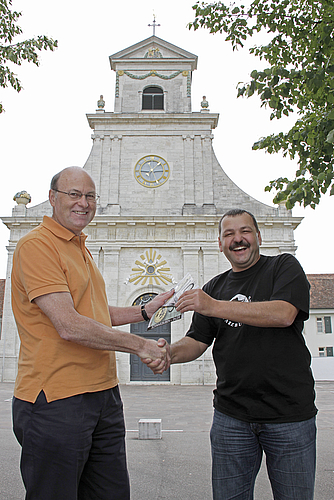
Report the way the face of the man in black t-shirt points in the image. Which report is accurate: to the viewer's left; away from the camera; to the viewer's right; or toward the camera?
toward the camera

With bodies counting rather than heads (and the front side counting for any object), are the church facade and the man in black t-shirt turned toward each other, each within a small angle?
no

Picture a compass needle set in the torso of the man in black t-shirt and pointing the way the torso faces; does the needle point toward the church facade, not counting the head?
no

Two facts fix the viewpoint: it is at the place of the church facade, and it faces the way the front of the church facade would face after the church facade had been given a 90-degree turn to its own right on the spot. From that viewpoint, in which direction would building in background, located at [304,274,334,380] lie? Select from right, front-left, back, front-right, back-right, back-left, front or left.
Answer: back-right

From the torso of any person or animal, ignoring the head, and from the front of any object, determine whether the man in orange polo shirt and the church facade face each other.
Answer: no

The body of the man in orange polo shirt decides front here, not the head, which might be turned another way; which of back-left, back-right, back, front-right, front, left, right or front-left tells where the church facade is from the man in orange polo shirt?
back-left

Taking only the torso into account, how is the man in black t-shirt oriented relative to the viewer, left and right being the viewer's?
facing the viewer and to the left of the viewer

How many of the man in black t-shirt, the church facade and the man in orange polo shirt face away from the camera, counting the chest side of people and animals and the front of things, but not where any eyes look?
0

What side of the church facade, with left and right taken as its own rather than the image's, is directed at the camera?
front

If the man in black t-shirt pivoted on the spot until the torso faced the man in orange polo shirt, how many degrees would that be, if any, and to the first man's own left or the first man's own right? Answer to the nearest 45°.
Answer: approximately 45° to the first man's own right

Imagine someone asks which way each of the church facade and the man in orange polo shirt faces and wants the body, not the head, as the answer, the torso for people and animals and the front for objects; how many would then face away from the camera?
0

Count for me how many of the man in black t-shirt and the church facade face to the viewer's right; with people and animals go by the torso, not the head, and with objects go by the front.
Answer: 0

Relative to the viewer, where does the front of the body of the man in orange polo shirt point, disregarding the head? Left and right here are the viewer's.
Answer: facing the viewer and to the right of the viewer

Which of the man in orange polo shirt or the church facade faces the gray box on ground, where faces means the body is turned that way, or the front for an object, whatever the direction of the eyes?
the church facade

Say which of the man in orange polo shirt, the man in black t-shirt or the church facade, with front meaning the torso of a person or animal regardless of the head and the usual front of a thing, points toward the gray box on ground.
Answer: the church facade

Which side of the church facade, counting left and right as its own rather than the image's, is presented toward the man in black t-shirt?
front

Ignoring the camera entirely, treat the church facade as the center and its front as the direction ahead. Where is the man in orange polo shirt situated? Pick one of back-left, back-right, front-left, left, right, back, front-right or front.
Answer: front

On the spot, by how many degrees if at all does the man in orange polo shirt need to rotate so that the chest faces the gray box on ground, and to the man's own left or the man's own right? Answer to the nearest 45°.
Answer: approximately 135° to the man's own left
